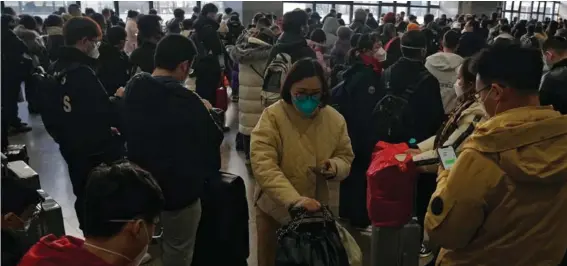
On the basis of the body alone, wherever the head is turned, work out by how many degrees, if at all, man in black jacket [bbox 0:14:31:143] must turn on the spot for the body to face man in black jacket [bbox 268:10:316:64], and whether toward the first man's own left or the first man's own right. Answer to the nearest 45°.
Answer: approximately 45° to the first man's own right

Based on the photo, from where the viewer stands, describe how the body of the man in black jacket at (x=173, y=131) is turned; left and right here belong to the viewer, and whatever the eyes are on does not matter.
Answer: facing away from the viewer and to the right of the viewer

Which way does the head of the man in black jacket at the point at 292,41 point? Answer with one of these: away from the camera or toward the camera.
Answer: away from the camera

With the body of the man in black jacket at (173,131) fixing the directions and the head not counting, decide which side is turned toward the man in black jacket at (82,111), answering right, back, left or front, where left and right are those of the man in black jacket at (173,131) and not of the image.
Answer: left
